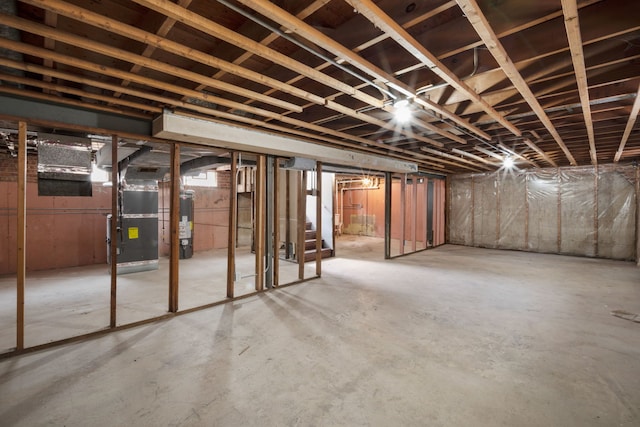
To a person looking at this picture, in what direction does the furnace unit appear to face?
facing the viewer

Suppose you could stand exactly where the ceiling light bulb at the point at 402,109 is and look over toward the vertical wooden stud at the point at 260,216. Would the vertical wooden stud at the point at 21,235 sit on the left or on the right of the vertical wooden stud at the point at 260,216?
left

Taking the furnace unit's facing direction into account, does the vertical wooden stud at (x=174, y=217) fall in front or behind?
in front

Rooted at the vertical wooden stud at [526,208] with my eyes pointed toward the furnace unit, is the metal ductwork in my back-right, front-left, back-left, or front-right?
front-left

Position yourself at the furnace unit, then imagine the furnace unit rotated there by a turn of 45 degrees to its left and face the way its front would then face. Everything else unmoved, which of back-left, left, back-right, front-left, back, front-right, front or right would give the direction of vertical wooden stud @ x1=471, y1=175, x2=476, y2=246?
front-left

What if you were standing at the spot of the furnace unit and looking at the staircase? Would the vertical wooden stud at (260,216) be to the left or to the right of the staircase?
right

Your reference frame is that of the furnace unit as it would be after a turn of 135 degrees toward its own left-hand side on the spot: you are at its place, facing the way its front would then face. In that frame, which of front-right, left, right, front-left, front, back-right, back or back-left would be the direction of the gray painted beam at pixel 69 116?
back-right

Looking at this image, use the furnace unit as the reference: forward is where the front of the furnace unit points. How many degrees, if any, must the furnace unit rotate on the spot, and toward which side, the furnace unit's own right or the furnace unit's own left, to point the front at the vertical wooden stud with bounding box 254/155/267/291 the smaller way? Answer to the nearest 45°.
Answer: approximately 45° to the furnace unit's own left

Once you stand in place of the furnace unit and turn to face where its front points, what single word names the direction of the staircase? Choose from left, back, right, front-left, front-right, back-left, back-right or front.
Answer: left

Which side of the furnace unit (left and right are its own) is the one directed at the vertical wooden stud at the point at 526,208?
left

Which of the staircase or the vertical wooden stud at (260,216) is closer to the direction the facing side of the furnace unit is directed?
the vertical wooden stud

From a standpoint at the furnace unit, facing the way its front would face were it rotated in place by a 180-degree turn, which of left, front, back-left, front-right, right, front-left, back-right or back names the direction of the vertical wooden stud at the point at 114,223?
back

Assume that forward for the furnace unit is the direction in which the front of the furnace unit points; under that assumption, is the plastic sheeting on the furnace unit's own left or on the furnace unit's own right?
on the furnace unit's own left

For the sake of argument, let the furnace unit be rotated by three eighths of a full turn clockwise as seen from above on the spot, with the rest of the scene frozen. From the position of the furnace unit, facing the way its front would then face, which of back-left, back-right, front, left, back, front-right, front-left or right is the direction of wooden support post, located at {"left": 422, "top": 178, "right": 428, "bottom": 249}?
back-right
